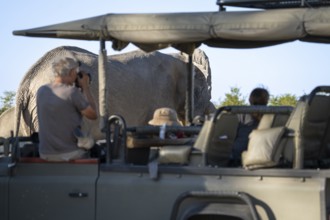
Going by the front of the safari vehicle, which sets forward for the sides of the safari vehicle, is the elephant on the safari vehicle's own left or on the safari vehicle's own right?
on the safari vehicle's own right

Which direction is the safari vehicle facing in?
to the viewer's left

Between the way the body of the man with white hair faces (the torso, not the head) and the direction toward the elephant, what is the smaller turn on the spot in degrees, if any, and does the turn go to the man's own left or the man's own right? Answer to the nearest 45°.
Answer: approximately 45° to the man's own left
